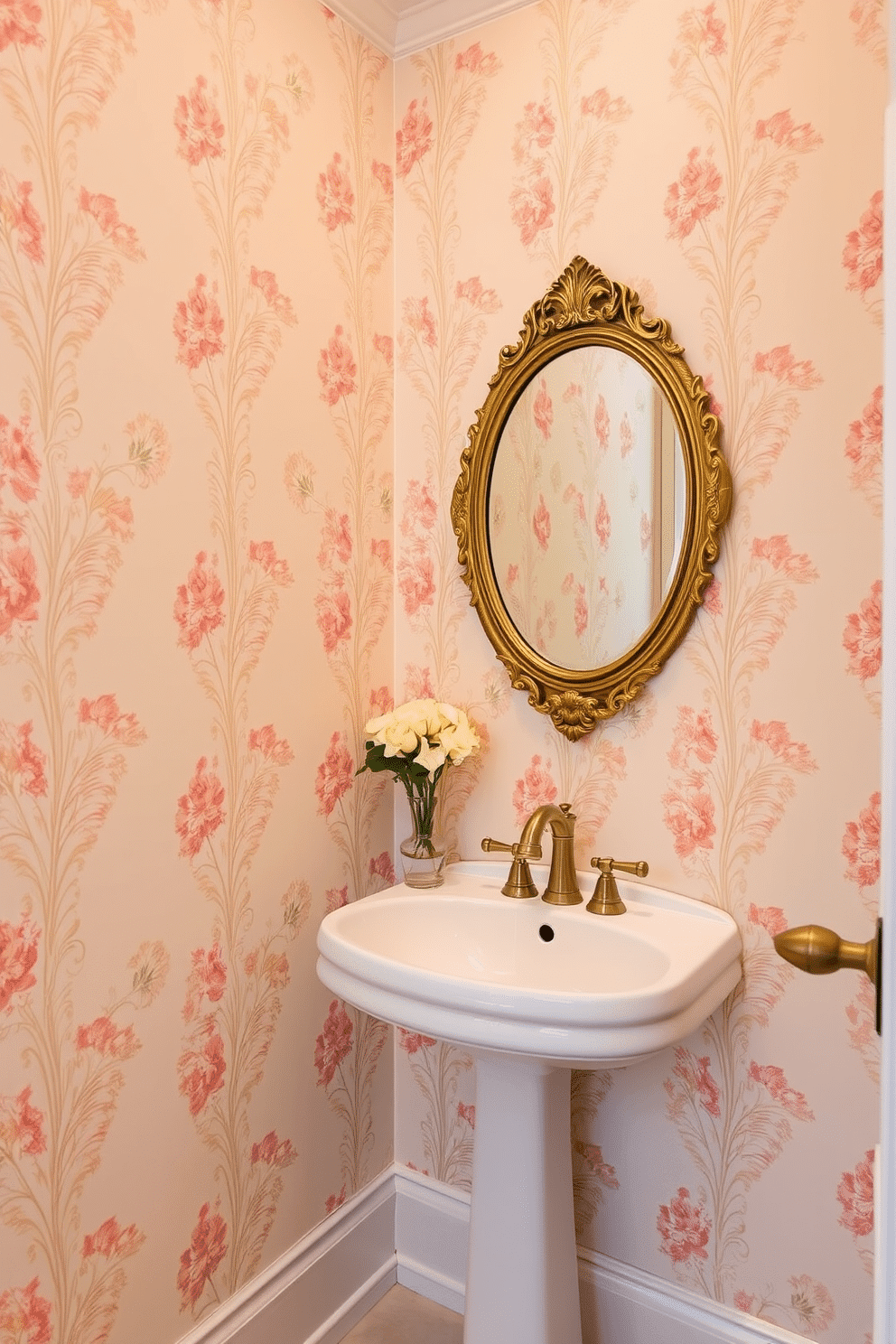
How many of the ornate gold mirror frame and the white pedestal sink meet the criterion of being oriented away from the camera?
0

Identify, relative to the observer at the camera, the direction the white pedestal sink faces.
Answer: facing the viewer and to the left of the viewer

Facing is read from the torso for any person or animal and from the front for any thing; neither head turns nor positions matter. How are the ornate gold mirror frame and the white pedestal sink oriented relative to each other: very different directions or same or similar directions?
same or similar directions

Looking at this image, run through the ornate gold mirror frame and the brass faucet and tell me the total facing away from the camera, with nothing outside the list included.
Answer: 0

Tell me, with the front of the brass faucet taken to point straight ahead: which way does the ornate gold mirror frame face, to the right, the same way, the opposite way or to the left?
the same way
